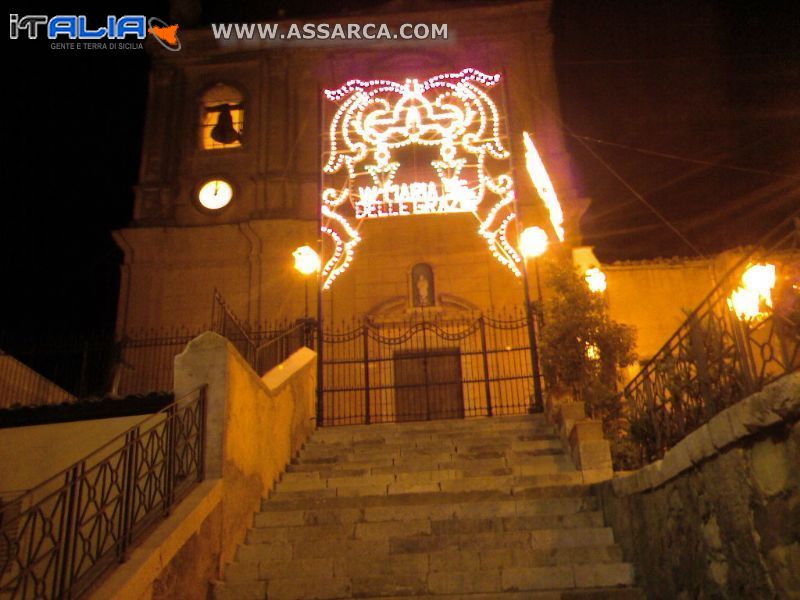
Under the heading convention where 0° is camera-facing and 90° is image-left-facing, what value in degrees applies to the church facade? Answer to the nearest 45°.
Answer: approximately 0°

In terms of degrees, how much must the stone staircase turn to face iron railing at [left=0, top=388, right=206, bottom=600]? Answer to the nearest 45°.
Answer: approximately 45° to its right

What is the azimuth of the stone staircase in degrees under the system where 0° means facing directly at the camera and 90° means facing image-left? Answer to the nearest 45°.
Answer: approximately 0°

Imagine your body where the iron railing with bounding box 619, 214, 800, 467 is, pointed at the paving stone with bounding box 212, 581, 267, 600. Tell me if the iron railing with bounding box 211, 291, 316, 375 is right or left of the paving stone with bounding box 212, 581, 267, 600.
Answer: right

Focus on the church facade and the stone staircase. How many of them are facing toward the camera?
2
